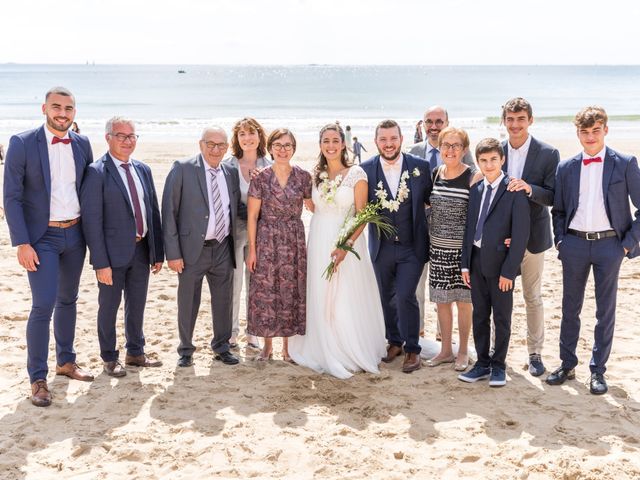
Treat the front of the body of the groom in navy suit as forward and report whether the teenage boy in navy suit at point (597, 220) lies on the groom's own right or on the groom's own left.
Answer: on the groom's own left

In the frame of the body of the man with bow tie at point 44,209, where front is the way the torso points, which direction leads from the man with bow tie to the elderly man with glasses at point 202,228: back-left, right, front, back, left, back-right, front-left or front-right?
front-left

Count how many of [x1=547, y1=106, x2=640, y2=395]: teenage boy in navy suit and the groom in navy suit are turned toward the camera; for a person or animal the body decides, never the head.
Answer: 2

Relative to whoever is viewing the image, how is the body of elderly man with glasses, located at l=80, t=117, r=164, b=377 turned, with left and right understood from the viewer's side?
facing the viewer and to the right of the viewer

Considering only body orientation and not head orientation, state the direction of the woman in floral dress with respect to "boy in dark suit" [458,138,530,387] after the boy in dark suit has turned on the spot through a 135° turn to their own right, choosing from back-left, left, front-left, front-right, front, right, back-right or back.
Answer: left

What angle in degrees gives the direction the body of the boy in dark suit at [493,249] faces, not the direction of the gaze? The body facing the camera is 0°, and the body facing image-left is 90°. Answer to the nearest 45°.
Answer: approximately 45°

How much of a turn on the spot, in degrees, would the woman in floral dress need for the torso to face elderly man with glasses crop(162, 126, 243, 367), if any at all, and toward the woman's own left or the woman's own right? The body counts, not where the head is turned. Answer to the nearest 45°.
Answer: approximately 90° to the woman's own right

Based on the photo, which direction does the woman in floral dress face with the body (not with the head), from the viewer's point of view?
toward the camera

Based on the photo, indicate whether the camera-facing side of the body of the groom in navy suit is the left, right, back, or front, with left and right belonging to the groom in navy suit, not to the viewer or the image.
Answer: front

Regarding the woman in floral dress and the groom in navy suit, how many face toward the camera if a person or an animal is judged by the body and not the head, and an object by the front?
2
